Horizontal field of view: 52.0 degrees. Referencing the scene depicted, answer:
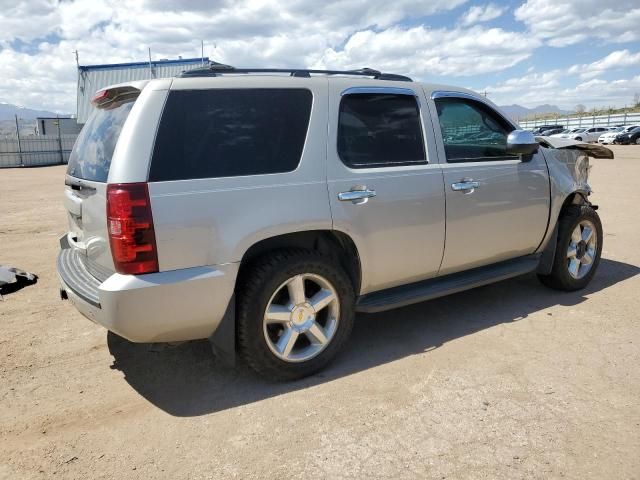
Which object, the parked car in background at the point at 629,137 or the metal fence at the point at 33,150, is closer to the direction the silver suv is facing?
the parked car in background

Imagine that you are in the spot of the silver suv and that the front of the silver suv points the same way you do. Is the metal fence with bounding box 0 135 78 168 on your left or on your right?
on your left

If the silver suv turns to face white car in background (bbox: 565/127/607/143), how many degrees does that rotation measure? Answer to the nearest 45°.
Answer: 0° — it already faces it

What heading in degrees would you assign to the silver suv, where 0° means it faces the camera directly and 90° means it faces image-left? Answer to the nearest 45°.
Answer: approximately 225°

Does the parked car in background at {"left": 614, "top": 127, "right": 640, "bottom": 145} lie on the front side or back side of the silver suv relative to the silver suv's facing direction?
on the front side

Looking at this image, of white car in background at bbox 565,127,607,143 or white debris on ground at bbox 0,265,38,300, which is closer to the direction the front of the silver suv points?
the white car in background

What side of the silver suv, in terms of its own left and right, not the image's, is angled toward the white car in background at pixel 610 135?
front

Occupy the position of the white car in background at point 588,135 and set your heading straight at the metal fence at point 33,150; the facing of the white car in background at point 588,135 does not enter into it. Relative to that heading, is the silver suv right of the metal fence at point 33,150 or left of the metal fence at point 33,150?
left
